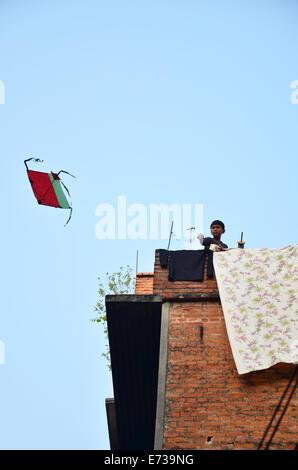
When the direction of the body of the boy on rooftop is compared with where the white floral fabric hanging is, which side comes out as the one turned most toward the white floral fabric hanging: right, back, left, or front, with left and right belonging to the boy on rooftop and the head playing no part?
left

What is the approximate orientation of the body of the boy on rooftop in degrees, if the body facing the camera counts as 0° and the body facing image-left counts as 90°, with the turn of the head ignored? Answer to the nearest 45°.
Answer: approximately 45°

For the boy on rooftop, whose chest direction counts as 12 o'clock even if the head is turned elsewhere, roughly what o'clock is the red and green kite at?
The red and green kite is roughly at 2 o'clock from the boy on rooftop.
